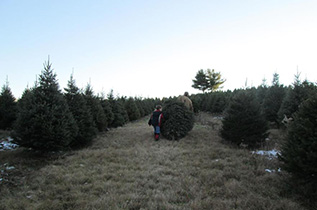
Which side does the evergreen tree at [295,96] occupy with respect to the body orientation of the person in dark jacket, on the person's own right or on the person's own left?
on the person's own right

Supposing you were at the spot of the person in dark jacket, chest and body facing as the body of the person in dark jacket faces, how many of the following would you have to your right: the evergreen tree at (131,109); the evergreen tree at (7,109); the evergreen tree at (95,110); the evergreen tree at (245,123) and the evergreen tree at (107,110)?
1

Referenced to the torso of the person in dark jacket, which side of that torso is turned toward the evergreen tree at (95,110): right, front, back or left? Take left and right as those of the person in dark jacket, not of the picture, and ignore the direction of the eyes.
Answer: left

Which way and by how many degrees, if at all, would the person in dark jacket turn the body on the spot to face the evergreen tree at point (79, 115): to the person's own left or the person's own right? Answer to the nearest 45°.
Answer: approximately 135° to the person's own left

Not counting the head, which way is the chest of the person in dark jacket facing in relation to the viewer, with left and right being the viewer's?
facing away from the viewer and to the right of the viewer

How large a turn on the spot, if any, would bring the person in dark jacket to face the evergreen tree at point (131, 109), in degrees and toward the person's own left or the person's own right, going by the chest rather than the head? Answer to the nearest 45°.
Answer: approximately 45° to the person's own left

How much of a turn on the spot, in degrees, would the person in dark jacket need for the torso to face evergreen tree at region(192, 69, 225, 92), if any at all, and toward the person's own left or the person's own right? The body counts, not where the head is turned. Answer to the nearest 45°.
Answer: approximately 45° to the person's own left

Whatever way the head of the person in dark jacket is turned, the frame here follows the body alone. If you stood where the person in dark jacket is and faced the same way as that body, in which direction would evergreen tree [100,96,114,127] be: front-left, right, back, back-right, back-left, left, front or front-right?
left

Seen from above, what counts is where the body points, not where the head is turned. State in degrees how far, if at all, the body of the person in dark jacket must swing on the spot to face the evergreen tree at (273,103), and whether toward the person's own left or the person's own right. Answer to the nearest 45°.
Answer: approximately 45° to the person's own right
